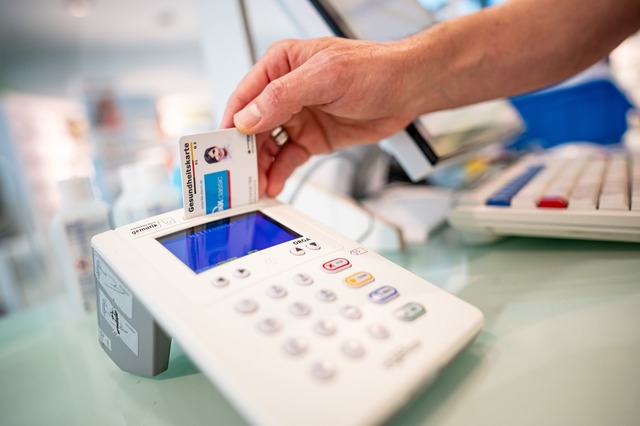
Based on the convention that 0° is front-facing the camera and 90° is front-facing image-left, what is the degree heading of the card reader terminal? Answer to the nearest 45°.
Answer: approximately 315°

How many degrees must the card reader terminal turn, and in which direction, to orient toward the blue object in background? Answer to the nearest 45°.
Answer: approximately 90° to its left
